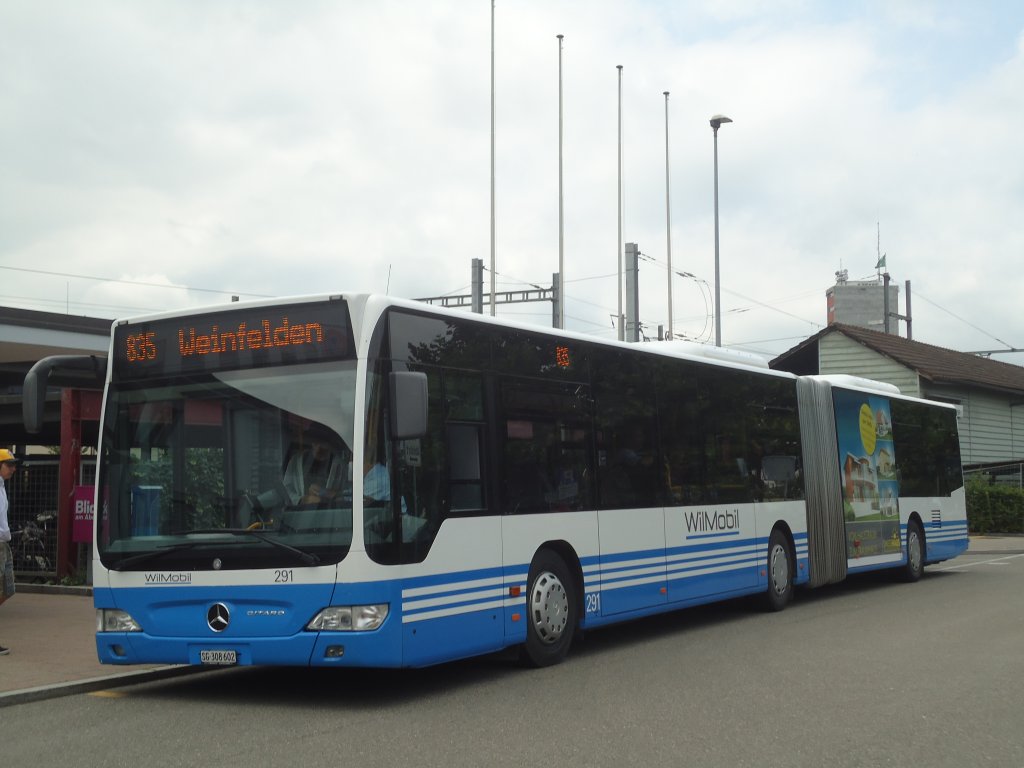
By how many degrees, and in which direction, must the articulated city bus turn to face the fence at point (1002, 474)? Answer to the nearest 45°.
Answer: approximately 180°

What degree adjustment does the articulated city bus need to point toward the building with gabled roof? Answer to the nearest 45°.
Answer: approximately 180°

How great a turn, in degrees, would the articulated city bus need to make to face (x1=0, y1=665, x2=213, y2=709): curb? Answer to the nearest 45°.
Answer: approximately 45° to its right

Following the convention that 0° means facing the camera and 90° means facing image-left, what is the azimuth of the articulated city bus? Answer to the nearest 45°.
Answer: approximately 45°

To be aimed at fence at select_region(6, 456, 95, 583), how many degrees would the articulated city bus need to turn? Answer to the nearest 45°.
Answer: approximately 90° to its right

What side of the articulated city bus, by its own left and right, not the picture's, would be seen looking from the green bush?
back
